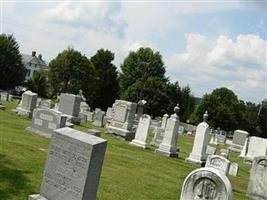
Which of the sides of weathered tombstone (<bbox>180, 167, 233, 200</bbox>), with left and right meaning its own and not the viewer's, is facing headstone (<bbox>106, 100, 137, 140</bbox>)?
back

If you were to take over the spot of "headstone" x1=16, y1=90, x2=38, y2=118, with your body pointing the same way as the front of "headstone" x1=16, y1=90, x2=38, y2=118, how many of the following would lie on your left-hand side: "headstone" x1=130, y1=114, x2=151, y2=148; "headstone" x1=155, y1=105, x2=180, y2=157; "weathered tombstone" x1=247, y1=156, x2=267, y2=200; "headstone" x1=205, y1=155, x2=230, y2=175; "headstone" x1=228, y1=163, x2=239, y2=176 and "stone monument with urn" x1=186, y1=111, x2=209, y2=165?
6

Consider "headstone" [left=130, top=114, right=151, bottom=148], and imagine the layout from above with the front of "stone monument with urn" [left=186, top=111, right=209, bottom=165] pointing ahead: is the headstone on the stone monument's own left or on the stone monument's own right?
on the stone monument's own right

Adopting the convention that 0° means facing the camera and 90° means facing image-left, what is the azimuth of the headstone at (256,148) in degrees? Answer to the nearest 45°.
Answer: approximately 0°

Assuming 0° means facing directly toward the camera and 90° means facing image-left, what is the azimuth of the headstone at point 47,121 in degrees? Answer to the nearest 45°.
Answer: approximately 45°

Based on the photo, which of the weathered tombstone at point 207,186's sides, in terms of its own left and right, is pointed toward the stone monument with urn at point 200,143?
back

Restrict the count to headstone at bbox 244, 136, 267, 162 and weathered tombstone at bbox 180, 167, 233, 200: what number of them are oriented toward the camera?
2

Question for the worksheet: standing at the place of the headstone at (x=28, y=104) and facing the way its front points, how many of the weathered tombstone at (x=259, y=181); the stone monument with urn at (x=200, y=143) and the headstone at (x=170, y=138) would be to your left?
3

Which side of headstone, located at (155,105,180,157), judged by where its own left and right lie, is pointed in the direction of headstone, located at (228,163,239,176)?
left

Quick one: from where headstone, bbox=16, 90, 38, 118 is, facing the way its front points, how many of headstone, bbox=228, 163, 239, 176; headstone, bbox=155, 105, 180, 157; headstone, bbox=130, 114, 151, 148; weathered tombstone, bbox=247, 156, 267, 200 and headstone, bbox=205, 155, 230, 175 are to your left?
5

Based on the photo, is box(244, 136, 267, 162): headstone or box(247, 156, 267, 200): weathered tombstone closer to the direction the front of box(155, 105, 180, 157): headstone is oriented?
the weathered tombstone
